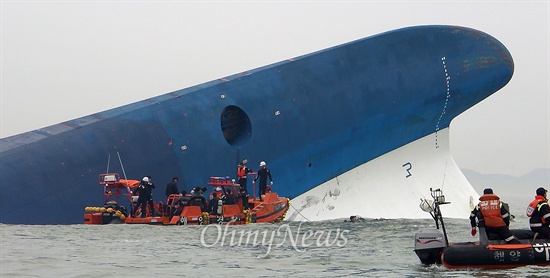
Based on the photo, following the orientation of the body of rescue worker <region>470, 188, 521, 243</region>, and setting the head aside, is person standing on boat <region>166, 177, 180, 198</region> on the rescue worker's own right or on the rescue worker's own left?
on the rescue worker's own left

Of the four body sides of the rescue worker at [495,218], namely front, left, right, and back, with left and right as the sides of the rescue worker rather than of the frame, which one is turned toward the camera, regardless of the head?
back

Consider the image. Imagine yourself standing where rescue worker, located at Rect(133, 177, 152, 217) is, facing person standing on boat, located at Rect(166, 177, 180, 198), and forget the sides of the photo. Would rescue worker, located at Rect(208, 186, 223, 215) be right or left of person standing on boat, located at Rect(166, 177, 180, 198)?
right

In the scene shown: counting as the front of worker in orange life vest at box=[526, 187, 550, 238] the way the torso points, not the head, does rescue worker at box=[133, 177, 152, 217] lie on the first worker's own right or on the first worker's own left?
on the first worker's own left

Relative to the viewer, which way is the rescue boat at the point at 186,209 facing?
to the viewer's right
